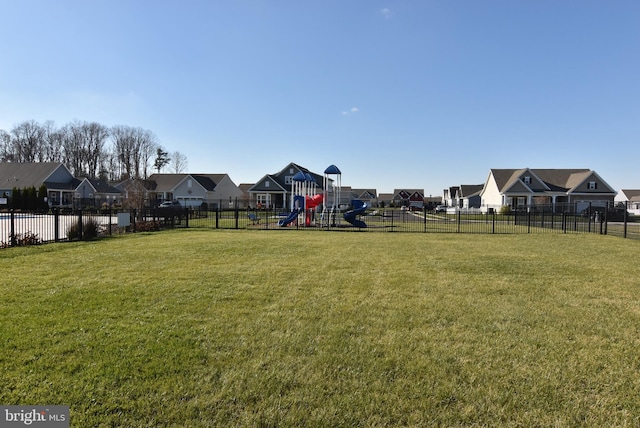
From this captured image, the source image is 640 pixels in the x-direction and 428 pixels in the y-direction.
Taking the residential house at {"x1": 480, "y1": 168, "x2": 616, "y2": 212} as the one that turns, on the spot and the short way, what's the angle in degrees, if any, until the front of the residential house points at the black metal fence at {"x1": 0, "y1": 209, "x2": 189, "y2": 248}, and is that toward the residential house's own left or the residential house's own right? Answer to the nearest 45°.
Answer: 0° — it already faces it

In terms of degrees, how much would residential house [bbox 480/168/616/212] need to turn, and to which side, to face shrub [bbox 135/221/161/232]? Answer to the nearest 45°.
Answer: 0° — it already faces it

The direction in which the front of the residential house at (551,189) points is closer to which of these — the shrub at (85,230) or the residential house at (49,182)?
the shrub

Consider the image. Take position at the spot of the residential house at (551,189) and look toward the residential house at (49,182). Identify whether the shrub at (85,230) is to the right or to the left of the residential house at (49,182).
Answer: left

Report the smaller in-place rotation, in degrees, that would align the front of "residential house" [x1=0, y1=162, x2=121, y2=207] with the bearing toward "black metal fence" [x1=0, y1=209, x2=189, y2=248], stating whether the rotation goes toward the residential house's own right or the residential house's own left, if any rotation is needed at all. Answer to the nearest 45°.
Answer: approximately 45° to the residential house's own right

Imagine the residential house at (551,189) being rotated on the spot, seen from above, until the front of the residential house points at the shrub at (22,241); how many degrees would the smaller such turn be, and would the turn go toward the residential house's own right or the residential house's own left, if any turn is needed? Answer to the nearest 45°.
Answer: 0° — it already faces it

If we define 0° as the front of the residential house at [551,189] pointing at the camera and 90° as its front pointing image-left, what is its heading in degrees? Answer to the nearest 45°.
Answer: approximately 0°

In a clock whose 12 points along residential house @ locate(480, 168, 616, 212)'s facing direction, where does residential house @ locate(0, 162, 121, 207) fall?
residential house @ locate(0, 162, 121, 207) is roughly at 2 o'clock from residential house @ locate(480, 168, 616, 212).

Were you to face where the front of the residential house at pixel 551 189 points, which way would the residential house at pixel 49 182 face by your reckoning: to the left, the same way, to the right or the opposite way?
the same way
